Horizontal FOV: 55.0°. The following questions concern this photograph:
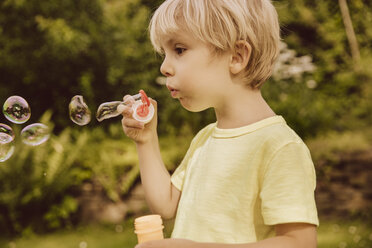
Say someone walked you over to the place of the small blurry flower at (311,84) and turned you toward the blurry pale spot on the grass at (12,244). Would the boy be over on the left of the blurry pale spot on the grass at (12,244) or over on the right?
left

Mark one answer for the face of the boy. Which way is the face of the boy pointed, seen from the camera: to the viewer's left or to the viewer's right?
to the viewer's left

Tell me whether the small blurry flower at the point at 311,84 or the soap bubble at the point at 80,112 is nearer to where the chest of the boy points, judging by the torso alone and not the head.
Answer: the soap bubble

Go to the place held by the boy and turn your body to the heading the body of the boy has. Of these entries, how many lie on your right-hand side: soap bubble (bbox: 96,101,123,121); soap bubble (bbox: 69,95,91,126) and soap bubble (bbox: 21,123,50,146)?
3

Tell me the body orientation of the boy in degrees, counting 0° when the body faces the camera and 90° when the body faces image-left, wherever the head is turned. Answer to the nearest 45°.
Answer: approximately 45°

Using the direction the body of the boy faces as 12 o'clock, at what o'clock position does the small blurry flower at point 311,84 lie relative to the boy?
The small blurry flower is roughly at 5 o'clock from the boy.

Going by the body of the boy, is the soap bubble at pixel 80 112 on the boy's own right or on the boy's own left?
on the boy's own right

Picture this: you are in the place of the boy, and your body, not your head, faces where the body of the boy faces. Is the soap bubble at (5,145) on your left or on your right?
on your right
